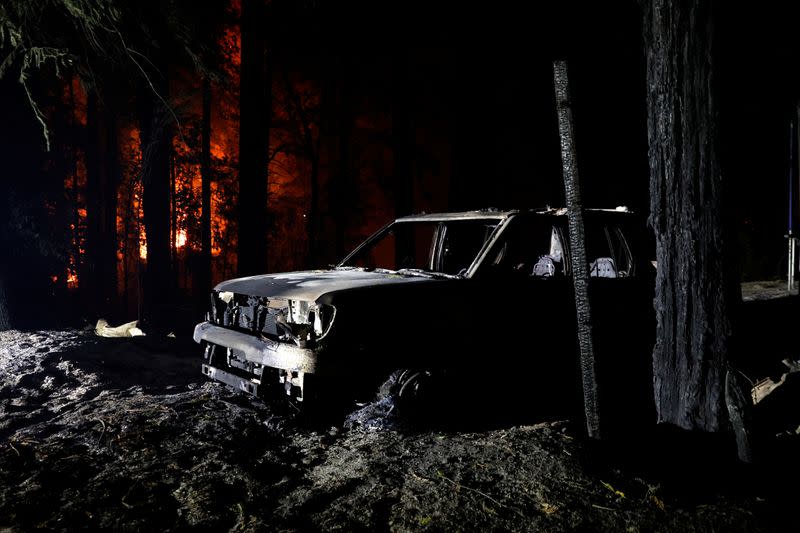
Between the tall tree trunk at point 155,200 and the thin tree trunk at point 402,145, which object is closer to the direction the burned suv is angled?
the tall tree trunk

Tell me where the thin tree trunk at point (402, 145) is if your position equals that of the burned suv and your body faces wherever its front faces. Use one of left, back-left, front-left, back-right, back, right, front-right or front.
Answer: back-right

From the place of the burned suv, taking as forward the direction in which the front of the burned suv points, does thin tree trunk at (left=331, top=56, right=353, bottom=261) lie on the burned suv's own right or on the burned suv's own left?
on the burned suv's own right

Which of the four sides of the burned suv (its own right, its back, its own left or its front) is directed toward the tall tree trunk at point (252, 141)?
right

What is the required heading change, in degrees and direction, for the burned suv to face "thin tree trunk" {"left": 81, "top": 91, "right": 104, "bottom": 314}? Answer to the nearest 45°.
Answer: approximately 90° to its right

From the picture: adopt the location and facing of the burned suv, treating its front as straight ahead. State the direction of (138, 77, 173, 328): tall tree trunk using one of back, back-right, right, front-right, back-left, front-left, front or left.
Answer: right

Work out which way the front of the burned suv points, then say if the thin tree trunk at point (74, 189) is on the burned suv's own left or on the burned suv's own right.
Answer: on the burned suv's own right

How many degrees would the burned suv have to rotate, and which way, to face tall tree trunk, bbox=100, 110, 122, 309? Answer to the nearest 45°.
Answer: approximately 90° to its right

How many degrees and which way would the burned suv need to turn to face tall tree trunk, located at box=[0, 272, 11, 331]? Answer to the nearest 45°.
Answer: approximately 90° to its right

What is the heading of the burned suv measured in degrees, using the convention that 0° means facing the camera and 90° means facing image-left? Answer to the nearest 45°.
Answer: approximately 45°
